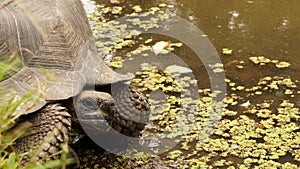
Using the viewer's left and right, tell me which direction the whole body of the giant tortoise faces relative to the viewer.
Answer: facing the viewer and to the right of the viewer
